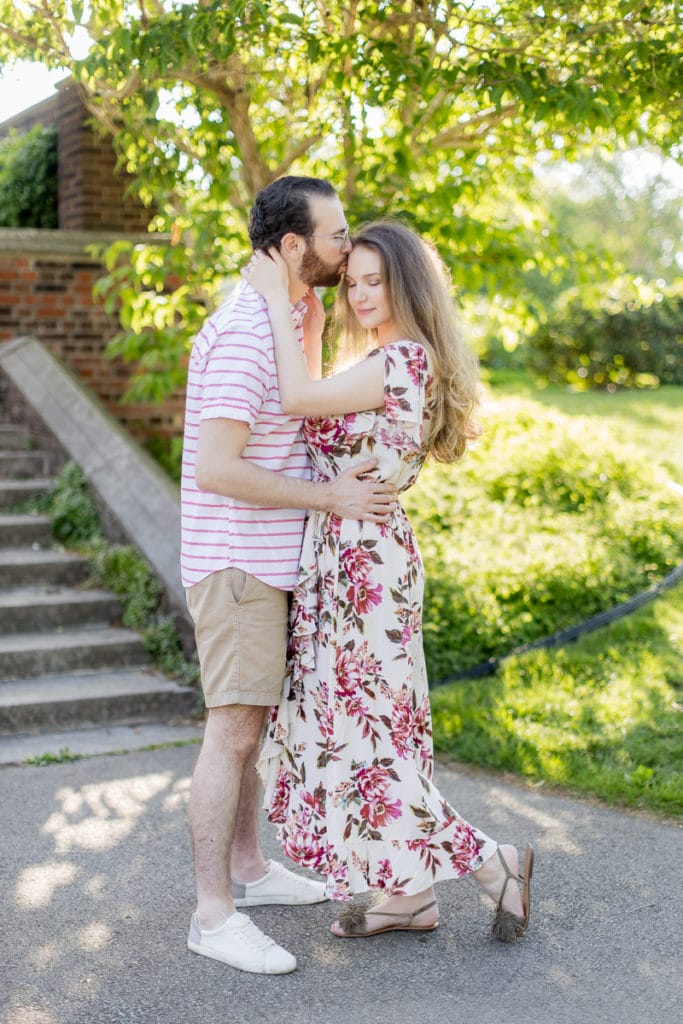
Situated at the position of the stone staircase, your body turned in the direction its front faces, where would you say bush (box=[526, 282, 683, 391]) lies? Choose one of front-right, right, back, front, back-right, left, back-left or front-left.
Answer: back-left

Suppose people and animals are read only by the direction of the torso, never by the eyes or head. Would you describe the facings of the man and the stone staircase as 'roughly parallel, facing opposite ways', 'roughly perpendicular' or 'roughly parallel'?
roughly perpendicular

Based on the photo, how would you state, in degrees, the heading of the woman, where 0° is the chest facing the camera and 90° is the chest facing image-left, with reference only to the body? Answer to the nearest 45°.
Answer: approximately 90°

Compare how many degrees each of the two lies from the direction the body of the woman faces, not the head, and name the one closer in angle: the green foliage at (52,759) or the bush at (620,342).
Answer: the green foliage

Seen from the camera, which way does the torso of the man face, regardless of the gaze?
to the viewer's right

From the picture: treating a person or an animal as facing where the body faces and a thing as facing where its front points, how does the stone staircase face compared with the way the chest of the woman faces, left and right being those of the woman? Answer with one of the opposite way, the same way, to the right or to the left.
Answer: to the left

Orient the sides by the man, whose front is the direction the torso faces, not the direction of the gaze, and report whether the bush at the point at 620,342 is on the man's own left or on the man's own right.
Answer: on the man's own left

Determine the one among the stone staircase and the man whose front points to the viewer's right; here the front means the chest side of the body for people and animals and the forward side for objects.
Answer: the man

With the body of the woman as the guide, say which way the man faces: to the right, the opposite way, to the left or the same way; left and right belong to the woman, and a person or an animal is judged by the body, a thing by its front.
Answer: the opposite way
